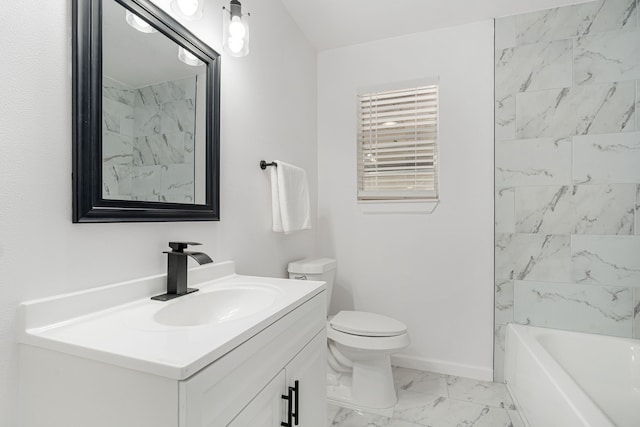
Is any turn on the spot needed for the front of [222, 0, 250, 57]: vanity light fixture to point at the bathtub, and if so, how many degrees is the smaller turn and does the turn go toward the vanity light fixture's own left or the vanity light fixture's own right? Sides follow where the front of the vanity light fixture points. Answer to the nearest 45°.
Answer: approximately 45° to the vanity light fixture's own left

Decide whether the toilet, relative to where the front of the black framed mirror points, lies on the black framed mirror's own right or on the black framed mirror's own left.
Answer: on the black framed mirror's own left

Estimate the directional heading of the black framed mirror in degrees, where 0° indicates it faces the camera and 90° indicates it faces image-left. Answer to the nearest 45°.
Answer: approximately 315°

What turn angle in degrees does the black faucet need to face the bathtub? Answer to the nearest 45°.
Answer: approximately 45° to its left

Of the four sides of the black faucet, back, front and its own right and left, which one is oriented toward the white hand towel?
left

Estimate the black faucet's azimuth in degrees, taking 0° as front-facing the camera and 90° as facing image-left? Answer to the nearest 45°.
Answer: approximately 315°
